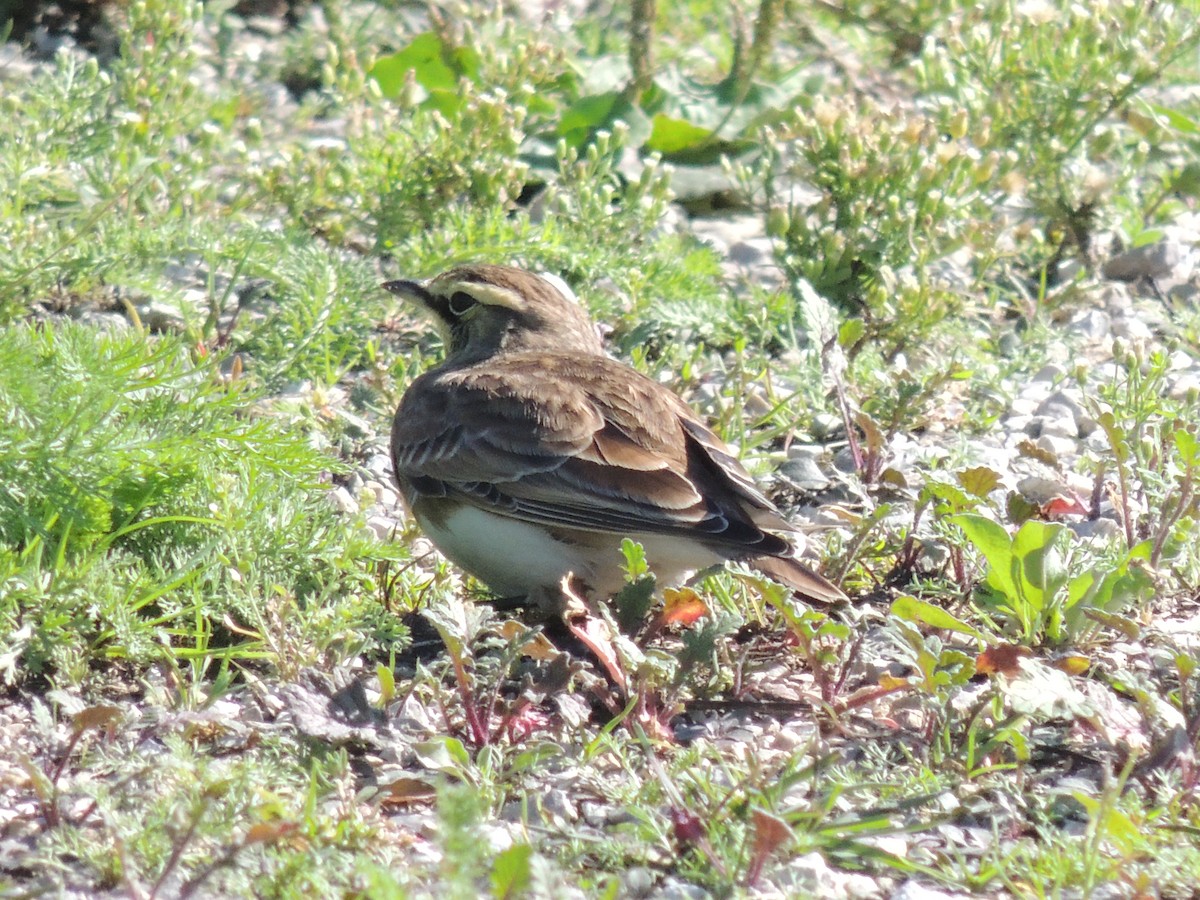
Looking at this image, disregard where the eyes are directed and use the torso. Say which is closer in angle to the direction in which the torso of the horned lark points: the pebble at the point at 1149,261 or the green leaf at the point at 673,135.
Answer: the green leaf

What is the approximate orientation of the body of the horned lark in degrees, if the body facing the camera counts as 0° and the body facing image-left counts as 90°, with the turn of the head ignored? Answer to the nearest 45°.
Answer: approximately 135°

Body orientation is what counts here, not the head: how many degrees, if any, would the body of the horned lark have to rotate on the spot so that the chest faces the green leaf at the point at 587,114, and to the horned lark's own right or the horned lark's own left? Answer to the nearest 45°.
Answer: approximately 45° to the horned lark's own right

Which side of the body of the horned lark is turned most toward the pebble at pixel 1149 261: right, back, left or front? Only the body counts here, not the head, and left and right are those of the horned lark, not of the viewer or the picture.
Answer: right

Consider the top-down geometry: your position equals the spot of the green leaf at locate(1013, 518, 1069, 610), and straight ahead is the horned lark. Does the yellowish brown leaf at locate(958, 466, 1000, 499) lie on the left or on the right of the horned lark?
right

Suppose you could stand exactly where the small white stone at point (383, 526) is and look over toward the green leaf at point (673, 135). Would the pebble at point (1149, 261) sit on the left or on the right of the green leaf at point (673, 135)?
right

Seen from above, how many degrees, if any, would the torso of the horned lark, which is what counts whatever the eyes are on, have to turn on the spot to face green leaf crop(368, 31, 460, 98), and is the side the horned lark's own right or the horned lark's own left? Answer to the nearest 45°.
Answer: approximately 45° to the horned lark's own right

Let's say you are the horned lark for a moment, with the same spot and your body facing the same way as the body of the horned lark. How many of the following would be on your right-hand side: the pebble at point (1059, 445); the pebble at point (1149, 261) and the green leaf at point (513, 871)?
2

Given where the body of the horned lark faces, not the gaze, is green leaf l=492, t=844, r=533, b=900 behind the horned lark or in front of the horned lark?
behind

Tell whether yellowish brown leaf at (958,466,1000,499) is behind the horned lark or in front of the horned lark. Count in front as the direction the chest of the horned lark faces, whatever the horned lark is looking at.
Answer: behind
